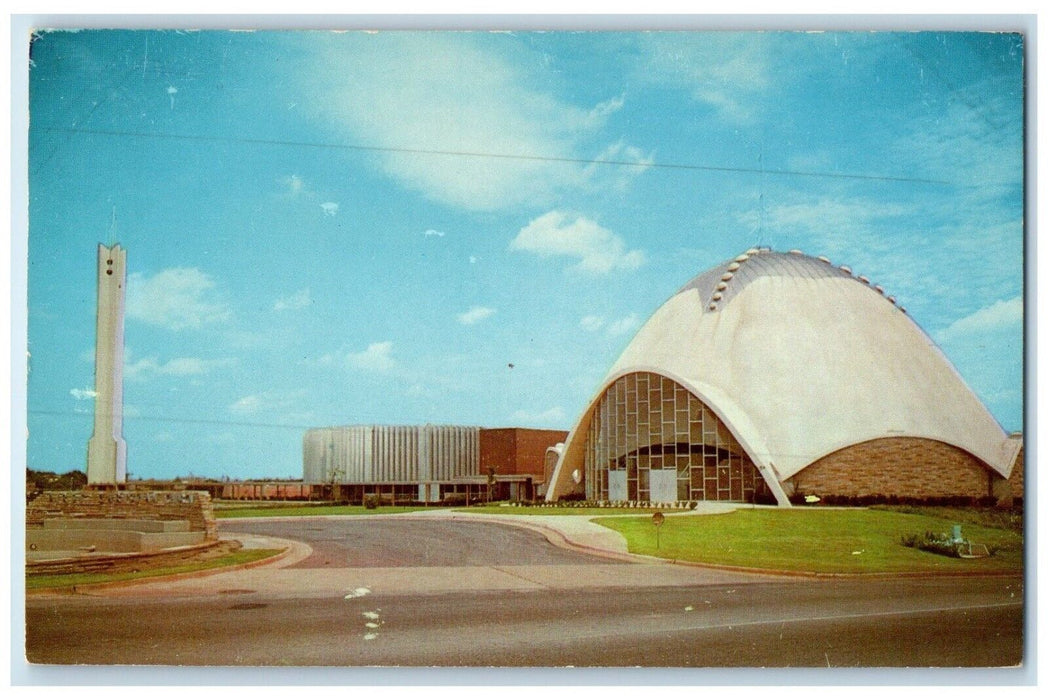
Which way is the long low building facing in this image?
toward the camera

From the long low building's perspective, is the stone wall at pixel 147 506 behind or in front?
in front

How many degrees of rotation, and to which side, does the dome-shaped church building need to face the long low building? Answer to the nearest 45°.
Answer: approximately 45° to its right

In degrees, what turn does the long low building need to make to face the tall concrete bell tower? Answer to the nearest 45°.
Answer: approximately 45° to its right

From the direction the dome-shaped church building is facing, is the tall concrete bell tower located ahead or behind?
ahead

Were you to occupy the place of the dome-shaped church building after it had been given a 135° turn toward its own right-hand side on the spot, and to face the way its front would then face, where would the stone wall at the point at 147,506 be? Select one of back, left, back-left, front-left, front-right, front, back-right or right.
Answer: back-left

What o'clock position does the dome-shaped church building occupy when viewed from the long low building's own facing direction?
The dome-shaped church building is roughly at 9 o'clock from the long low building.

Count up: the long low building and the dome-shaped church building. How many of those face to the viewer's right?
0

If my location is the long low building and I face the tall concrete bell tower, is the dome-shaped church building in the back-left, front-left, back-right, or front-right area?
back-left

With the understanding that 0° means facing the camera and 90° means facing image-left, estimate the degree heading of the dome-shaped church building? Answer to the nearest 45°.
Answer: approximately 45°
